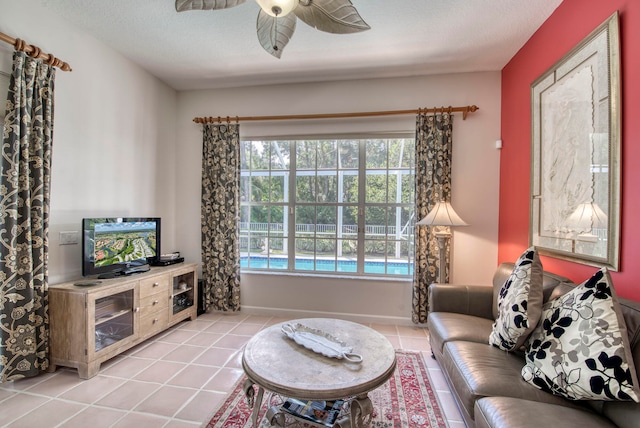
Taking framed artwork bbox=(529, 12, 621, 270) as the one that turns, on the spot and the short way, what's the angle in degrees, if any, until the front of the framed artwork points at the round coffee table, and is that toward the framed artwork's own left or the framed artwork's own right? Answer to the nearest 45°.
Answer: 0° — it already faces it

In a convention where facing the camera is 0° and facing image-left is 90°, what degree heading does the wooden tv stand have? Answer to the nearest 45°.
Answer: approximately 315°

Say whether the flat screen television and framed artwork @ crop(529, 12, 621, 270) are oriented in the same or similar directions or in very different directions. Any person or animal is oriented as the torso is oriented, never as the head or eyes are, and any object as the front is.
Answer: very different directions

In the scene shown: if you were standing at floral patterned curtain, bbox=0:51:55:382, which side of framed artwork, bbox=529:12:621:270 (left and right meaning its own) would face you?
front

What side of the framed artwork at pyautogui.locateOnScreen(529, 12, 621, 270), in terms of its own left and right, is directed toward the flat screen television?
front

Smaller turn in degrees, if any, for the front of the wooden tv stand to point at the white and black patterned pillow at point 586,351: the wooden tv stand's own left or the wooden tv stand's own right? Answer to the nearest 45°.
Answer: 0° — it already faces it

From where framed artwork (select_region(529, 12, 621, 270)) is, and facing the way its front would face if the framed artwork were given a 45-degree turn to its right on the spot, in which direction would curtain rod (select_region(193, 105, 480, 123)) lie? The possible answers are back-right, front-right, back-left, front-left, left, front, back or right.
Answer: front

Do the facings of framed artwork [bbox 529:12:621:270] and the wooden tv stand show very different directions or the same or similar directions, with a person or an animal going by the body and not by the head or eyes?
very different directions
